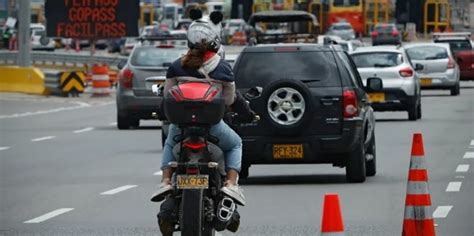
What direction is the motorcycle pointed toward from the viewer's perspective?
away from the camera

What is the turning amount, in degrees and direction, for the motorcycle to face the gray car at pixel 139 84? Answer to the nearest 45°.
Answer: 0° — it already faces it

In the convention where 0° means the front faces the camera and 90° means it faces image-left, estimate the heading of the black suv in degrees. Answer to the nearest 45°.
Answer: approximately 180°

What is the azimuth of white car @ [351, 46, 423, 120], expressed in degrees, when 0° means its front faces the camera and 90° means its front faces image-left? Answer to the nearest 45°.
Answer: approximately 180°

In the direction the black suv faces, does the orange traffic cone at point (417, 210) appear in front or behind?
behind

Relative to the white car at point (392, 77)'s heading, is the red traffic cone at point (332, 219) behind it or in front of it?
behind

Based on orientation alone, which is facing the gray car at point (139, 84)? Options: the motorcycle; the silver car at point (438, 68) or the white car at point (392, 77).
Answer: the motorcycle

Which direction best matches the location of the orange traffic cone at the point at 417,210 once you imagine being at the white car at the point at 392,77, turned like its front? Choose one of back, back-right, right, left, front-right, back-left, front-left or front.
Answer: back

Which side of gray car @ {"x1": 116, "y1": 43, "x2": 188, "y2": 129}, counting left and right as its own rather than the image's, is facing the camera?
back

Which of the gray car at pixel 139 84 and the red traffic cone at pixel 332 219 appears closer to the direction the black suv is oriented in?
the gray car

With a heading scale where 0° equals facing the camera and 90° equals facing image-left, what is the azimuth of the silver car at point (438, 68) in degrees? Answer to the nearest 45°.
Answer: approximately 180°
